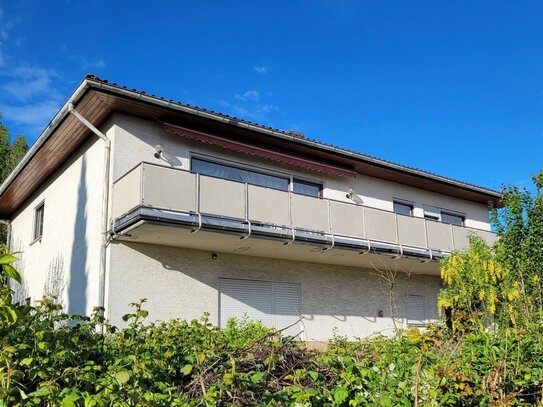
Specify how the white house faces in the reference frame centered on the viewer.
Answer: facing the viewer and to the right of the viewer

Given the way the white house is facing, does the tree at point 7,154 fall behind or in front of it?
behind
